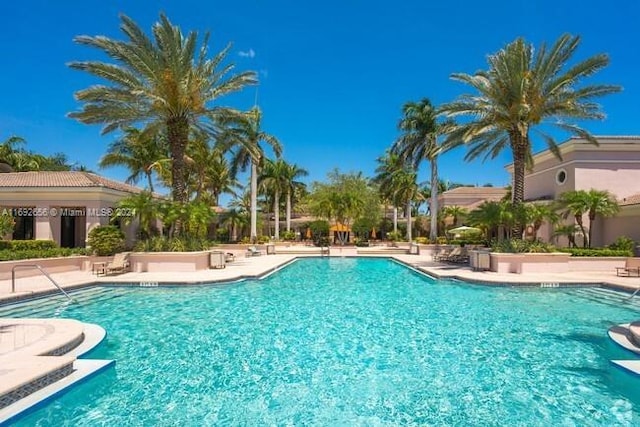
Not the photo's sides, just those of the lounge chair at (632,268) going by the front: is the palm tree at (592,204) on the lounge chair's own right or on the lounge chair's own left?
on the lounge chair's own right

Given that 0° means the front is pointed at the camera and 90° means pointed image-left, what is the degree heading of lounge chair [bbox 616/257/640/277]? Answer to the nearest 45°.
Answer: approximately 45°
